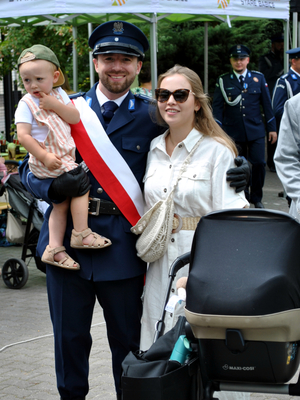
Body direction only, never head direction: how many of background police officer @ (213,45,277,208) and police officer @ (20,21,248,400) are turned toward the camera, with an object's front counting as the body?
2

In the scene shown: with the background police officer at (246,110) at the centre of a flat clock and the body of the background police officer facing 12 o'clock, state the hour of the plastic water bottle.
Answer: The plastic water bottle is roughly at 12 o'clock from the background police officer.

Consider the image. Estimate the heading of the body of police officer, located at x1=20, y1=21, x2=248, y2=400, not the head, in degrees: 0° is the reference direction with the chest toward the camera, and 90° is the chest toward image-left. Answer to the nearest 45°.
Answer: approximately 0°

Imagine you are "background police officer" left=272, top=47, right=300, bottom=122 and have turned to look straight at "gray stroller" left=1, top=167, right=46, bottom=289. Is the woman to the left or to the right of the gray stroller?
left

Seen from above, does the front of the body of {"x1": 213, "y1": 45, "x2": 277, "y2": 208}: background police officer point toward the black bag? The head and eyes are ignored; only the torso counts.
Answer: yes

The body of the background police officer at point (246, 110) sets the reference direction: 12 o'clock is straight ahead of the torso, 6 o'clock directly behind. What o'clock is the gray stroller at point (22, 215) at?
The gray stroller is roughly at 1 o'clock from the background police officer.

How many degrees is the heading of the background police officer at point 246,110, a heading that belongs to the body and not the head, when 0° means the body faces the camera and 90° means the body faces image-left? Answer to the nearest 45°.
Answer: approximately 0°

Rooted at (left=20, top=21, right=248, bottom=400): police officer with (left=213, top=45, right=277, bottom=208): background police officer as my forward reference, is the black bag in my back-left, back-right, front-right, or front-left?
back-right

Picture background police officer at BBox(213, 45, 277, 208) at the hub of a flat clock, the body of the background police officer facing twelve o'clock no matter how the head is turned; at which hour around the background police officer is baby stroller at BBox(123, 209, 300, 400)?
The baby stroller is roughly at 12 o'clock from the background police officer.
